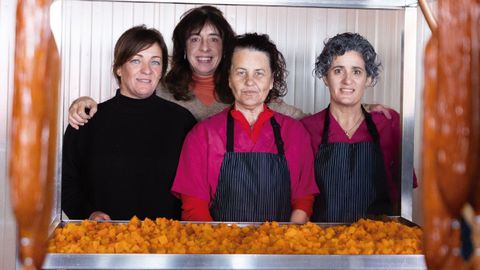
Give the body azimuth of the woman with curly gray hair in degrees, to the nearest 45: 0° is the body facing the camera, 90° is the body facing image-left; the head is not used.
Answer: approximately 0°

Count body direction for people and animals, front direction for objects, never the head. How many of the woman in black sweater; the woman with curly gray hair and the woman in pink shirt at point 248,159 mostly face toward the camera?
3

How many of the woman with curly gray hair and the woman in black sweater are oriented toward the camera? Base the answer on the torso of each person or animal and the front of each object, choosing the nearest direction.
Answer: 2

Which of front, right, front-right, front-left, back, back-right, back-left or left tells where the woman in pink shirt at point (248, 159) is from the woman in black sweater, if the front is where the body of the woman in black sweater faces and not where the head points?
front-left

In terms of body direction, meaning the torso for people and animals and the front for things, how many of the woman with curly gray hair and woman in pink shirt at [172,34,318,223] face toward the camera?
2

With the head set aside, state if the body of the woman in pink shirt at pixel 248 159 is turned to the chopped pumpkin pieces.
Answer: yes

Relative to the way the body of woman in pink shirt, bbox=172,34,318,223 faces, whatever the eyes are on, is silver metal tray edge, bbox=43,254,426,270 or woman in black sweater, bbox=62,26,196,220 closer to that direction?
the silver metal tray edge

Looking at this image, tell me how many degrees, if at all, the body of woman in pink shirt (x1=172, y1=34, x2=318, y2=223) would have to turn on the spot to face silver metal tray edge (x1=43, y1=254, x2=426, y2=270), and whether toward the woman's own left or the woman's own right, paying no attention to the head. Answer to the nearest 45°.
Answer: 0° — they already face it

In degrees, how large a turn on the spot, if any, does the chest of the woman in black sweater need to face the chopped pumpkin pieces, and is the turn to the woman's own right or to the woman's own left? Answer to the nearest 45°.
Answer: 0° — they already face it

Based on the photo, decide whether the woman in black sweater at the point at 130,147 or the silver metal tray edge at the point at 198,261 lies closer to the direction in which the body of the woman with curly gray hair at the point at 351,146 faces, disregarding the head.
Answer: the silver metal tray edge

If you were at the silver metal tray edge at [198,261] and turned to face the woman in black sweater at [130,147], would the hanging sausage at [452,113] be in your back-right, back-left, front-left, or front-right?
back-right

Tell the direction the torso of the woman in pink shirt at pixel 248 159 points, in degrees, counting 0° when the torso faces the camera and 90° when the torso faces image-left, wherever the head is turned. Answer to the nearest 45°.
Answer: approximately 0°

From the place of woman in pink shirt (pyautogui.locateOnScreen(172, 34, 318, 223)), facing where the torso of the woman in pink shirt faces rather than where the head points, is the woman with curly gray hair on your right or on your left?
on your left
